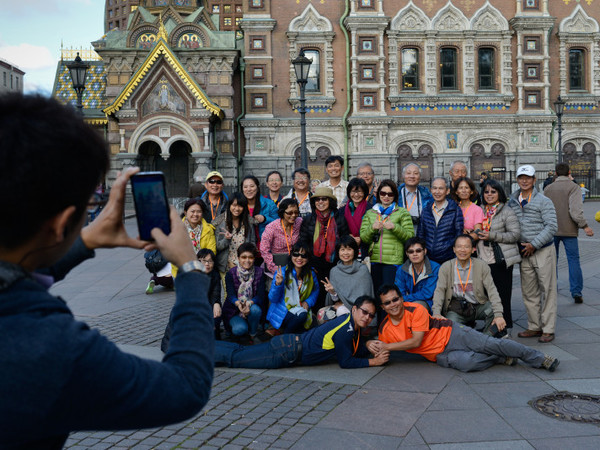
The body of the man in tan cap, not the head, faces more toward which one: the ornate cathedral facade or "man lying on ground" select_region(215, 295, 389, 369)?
the man lying on ground

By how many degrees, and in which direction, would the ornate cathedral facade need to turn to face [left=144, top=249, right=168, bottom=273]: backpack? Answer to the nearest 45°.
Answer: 0° — it already faces it

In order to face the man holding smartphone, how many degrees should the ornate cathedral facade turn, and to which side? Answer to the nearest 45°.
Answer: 0° — it already faces them

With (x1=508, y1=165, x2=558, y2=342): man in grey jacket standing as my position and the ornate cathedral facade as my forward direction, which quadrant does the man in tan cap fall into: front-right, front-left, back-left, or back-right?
front-left

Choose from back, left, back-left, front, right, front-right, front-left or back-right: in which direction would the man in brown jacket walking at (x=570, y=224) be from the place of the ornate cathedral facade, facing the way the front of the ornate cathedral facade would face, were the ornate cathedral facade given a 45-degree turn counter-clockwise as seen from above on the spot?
front-right

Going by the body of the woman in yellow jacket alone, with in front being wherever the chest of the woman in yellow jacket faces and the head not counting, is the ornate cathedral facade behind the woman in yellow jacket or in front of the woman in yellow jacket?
behind

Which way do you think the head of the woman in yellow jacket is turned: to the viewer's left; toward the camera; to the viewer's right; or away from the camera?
toward the camera

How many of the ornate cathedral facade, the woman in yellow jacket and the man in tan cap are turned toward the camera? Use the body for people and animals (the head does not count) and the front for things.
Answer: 3

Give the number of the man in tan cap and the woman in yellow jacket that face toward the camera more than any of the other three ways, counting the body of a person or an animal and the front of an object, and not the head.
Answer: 2

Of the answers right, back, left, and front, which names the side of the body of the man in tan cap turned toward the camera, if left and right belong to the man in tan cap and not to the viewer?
front

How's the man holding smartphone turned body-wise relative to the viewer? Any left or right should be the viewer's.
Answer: facing away from the viewer and to the right of the viewer

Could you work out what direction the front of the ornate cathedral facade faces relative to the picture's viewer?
facing the viewer

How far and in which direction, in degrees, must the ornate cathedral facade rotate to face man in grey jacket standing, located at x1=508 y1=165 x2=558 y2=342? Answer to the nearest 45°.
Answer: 0° — it already faces them

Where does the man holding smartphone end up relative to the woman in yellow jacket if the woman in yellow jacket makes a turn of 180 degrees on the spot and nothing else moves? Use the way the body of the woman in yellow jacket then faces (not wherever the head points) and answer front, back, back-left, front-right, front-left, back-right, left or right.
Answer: back

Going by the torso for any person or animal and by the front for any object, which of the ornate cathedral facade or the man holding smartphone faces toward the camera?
the ornate cathedral facade

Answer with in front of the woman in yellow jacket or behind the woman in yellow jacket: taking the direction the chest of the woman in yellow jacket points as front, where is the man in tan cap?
behind

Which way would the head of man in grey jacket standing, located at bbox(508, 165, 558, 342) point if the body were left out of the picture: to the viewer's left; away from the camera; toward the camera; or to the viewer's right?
toward the camera
